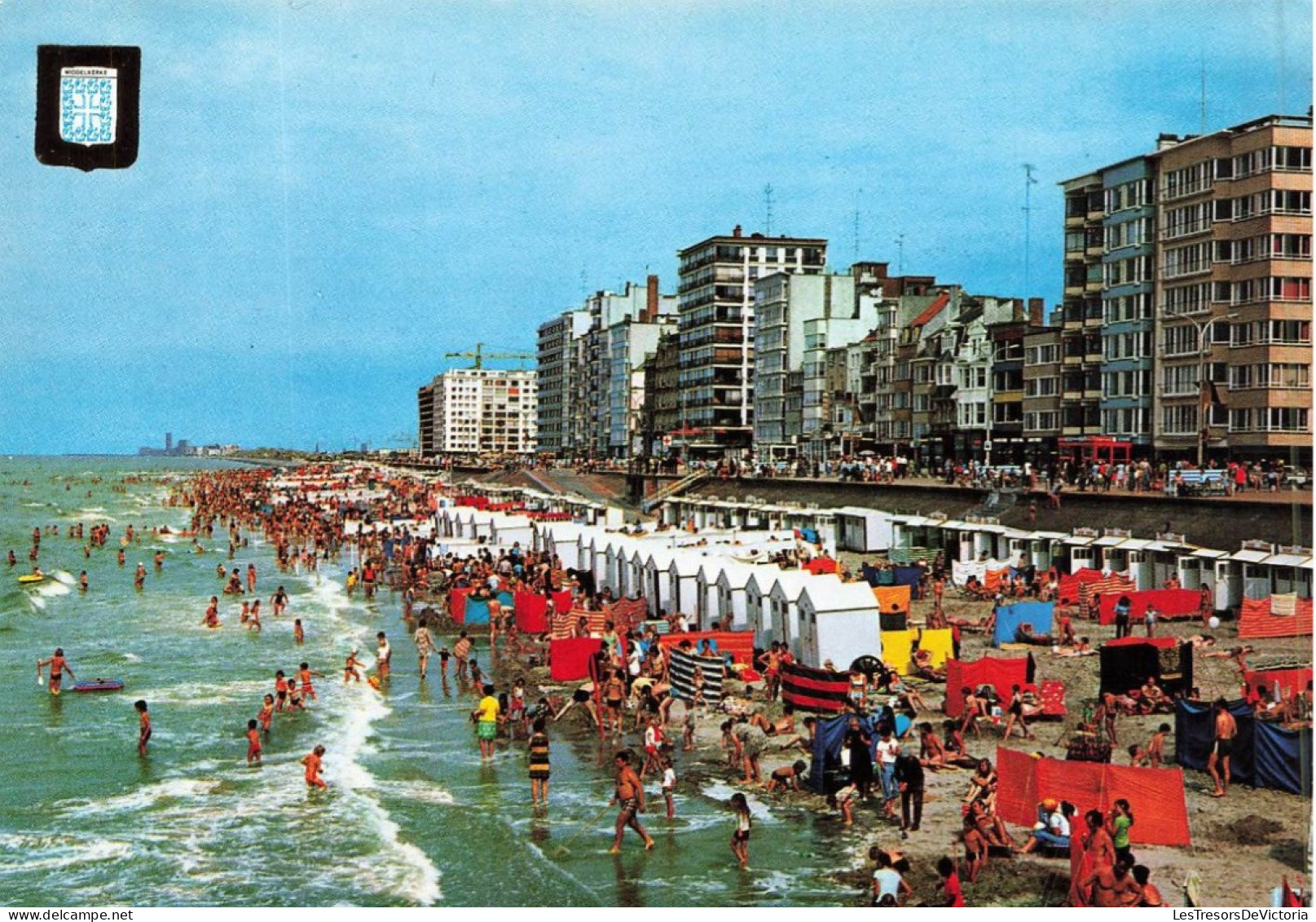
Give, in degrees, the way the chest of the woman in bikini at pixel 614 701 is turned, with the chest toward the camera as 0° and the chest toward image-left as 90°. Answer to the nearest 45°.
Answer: approximately 0°

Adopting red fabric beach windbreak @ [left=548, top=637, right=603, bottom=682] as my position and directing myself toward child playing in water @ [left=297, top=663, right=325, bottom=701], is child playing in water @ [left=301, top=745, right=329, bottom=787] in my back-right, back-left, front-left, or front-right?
front-left

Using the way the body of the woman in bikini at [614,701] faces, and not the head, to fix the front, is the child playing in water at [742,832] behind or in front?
in front

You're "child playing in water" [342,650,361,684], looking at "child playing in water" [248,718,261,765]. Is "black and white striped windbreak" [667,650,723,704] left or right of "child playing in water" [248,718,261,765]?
left

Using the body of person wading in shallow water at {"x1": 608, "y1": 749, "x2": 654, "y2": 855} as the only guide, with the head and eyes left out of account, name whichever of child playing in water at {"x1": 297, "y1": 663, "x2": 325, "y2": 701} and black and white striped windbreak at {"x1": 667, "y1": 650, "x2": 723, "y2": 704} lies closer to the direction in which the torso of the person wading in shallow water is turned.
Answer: the child playing in water

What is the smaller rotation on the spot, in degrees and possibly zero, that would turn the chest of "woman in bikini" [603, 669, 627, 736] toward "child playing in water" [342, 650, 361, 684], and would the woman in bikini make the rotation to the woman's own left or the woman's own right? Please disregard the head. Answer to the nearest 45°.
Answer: approximately 135° to the woman's own right

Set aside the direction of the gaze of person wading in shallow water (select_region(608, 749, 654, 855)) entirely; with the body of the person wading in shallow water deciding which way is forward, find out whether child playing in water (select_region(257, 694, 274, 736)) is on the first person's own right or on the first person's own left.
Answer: on the first person's own right

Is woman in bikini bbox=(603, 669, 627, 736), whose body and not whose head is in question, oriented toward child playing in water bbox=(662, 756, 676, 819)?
yes

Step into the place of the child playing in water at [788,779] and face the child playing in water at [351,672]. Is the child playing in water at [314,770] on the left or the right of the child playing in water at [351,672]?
left
